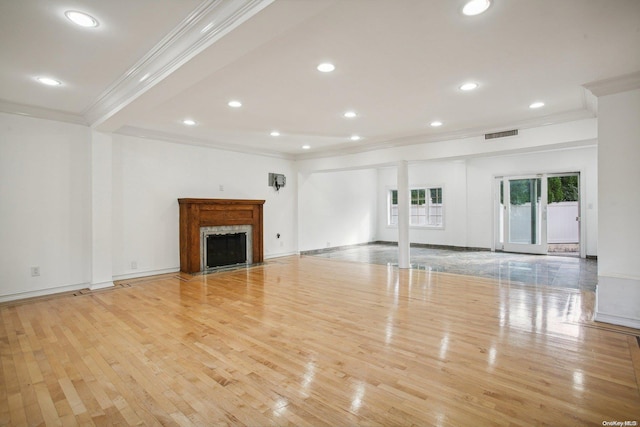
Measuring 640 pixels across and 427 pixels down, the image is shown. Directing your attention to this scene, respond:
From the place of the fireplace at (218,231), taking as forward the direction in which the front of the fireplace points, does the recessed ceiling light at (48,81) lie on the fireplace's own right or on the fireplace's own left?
on the fireplace's own right

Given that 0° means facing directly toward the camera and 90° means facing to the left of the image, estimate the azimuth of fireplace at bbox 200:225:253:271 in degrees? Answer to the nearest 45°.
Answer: approximately 315°

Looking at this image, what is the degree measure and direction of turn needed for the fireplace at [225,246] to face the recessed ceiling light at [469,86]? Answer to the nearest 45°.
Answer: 0° — it already faces it

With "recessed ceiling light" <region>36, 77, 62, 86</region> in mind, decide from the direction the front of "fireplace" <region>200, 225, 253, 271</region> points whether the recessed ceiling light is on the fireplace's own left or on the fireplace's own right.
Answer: on the fireplace's own right

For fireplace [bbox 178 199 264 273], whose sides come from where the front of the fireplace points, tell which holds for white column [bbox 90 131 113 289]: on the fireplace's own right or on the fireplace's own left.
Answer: on the fireplace's own right

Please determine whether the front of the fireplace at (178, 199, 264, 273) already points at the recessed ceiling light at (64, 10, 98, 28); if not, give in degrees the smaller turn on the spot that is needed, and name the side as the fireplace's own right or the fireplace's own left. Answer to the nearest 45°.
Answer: approximately 45° to the fireplace's own right

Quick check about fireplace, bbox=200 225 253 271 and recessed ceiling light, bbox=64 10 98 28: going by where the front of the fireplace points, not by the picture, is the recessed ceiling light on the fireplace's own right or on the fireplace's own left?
on the fireplace's own right

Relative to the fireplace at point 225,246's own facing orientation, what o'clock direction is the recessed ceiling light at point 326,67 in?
The recessed ceiling light is roughly at 1 o'clock from the fireplace.

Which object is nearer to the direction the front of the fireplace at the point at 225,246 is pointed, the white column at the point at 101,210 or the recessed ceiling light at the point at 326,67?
the recessed ceiling light
